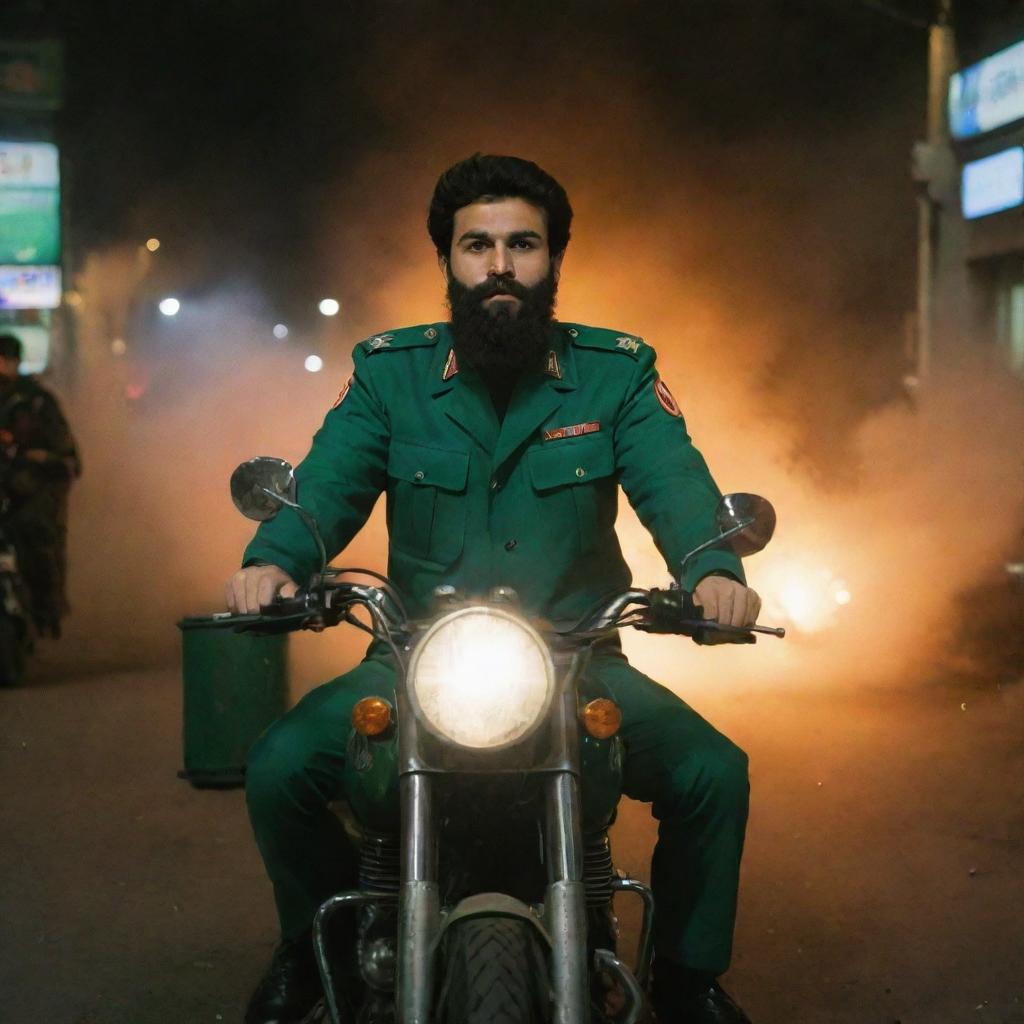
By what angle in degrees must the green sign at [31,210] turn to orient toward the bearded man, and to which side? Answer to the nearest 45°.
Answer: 0° — it already faces them

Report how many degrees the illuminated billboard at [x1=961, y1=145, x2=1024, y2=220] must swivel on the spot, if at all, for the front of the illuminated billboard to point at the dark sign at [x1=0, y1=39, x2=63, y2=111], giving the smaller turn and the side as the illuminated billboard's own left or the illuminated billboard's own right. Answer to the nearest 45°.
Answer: approximately 45° to the illuminated billboard's own right
